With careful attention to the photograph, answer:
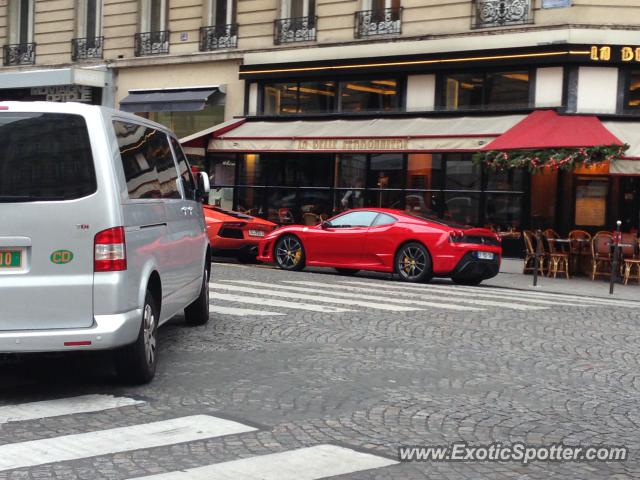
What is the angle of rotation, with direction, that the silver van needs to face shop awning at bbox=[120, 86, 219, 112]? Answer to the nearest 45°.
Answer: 0° — it already faces it

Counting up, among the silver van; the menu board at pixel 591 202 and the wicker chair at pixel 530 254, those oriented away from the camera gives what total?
1

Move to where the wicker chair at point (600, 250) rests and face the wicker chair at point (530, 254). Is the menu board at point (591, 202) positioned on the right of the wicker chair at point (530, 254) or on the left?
right

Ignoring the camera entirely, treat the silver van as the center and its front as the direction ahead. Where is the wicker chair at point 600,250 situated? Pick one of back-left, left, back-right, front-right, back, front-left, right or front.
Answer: front-right

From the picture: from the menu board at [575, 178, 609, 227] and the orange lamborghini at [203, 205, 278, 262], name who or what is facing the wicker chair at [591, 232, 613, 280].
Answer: the menu board

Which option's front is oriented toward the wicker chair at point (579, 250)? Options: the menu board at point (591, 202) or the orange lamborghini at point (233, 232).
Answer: the menu board

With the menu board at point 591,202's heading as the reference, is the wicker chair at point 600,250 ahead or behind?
ahead

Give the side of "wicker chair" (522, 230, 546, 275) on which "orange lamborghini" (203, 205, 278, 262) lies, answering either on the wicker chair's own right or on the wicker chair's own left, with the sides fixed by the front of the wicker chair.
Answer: on the wicker chair's own right

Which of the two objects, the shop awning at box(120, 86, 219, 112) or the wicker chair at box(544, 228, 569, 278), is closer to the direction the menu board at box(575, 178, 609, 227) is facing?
the wicker chair

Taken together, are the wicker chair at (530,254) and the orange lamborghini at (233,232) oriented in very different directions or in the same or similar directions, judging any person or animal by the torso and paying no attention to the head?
very different directions

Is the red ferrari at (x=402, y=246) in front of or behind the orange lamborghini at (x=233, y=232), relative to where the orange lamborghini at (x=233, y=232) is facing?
behind

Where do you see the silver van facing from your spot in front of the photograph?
facing away from the viewer

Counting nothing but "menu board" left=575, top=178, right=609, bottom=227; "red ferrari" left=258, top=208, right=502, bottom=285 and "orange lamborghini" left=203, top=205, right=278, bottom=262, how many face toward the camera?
1

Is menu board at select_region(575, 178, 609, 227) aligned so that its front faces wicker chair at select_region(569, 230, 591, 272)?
yes

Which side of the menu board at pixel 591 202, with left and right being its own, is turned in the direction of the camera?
front

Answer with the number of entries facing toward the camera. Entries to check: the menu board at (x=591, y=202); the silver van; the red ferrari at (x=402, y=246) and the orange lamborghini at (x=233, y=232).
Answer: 1
